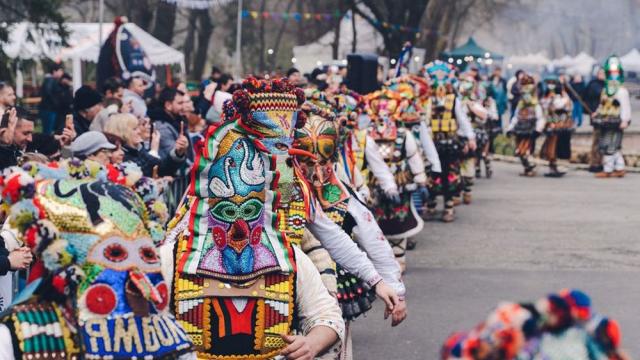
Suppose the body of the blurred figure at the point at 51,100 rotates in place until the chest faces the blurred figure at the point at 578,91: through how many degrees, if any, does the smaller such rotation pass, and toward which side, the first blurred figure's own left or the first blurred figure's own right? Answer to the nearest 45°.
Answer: approximately 45° to the first blurred figure's own left

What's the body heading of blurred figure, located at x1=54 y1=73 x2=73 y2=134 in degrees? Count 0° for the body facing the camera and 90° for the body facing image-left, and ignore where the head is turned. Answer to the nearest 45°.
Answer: approximately 270°

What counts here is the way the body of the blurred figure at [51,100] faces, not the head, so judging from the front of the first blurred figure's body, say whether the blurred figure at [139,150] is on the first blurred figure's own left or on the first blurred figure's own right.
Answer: on the first blurred figure's own right

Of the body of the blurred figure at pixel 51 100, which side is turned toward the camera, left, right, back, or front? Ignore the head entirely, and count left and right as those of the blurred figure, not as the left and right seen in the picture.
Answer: right

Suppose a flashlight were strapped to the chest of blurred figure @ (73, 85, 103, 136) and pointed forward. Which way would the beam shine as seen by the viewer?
to the viewer's right

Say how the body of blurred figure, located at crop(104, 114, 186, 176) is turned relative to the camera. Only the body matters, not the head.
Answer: to the viewer's right

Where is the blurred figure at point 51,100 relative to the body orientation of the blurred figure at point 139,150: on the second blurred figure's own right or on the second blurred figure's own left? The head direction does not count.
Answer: on the second blurred figure's own left
